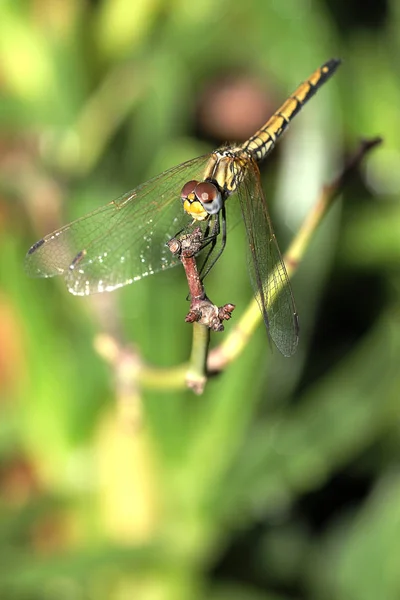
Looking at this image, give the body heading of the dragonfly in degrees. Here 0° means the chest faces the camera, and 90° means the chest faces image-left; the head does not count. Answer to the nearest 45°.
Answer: approximately 45°
